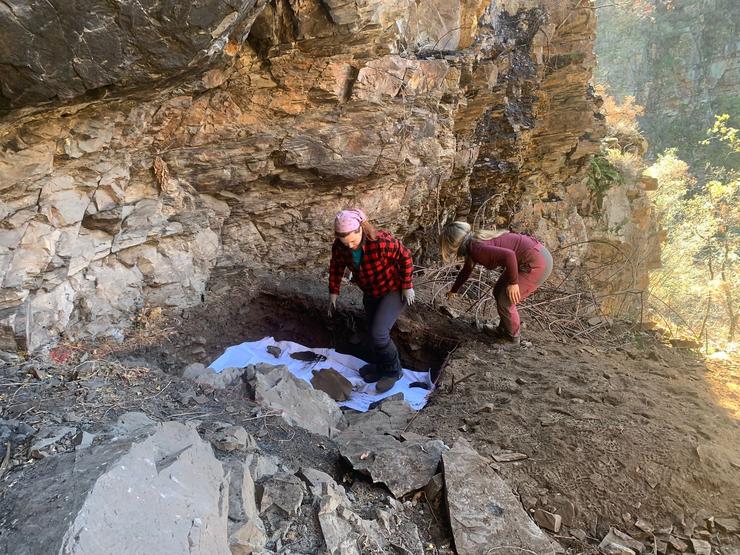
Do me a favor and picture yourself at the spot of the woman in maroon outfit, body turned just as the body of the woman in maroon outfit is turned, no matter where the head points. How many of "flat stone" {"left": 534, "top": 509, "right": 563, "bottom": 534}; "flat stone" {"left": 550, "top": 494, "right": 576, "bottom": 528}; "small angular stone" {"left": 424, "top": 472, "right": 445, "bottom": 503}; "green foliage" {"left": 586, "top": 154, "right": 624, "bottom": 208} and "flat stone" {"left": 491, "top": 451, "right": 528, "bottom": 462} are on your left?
4

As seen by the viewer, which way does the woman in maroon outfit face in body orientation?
to the viewer's left

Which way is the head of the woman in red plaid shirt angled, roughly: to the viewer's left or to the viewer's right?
to the viewer's left

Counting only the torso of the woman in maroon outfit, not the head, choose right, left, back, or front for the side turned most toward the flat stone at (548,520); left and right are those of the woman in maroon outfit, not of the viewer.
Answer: left

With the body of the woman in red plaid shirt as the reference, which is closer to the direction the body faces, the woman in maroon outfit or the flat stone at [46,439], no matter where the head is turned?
the flat stone

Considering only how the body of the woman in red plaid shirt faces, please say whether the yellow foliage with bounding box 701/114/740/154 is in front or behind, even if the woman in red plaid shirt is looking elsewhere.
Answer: behind

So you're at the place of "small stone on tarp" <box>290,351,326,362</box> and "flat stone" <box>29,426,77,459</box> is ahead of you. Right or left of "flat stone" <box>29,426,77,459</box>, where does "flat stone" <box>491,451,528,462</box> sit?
left

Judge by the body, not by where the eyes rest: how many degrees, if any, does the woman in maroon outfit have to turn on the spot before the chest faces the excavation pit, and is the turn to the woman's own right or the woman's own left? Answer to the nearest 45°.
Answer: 0° — they already face it

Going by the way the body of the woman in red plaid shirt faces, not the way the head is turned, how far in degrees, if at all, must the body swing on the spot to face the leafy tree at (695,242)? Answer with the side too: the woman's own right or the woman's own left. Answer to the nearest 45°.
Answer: approximately 180°

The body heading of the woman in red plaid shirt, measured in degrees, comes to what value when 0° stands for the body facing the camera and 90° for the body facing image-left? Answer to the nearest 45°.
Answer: approximately 45°

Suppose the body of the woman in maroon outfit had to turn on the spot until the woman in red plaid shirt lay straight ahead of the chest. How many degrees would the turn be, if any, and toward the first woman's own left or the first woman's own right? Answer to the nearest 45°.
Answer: approximately 45° to the first woman's own left

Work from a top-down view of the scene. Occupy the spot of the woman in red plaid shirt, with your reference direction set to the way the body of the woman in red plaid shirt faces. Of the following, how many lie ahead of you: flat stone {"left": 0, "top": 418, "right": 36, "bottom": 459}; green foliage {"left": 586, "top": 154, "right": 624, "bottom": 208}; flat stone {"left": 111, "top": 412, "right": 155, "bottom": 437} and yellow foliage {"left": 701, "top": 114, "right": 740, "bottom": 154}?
2
